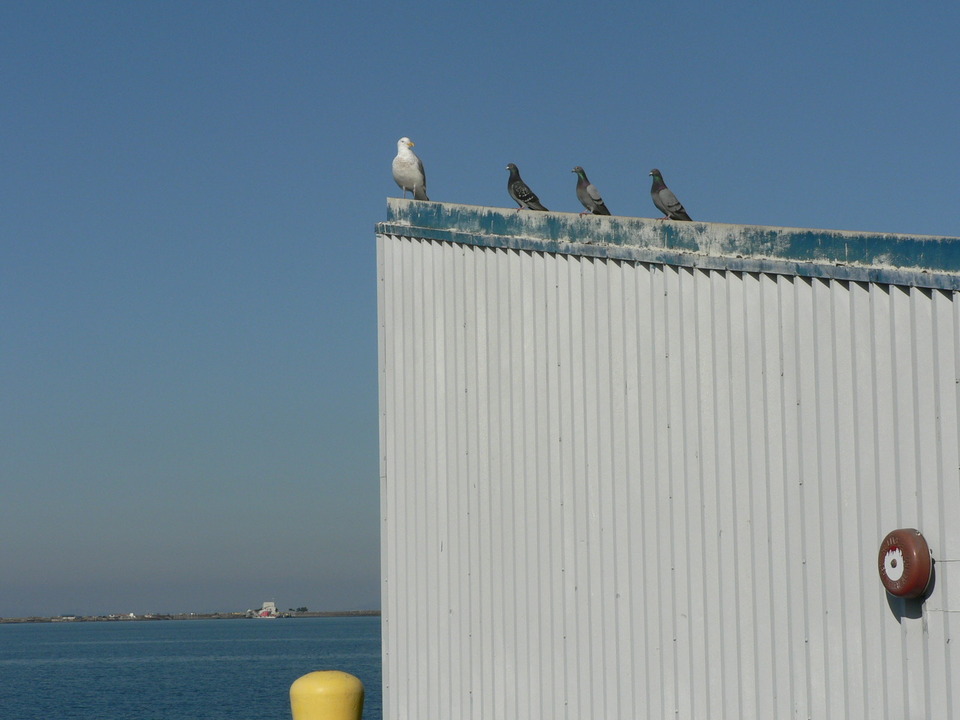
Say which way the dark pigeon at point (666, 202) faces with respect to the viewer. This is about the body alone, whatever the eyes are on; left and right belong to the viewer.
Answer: facing to the left of the viewer

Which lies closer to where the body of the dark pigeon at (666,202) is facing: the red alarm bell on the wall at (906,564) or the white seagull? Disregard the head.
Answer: the white seagull

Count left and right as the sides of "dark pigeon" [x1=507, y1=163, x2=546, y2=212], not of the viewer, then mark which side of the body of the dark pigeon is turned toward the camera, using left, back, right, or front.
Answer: left

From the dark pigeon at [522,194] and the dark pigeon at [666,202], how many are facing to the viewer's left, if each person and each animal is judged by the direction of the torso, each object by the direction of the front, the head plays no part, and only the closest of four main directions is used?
2

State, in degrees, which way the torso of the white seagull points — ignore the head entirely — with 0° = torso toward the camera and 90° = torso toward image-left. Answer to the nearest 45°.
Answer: approximately 45°

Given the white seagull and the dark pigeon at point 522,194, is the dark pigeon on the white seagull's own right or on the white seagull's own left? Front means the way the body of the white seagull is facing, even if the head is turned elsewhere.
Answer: on the white seagull's own left
